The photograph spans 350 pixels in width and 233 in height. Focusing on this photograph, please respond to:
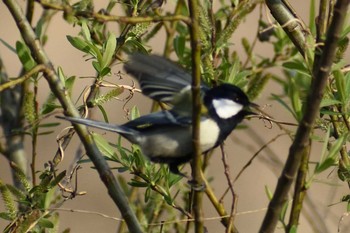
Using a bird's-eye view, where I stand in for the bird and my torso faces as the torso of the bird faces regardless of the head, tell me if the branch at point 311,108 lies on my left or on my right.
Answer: on my right

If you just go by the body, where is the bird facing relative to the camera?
to the viewer's right
